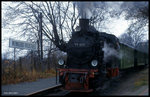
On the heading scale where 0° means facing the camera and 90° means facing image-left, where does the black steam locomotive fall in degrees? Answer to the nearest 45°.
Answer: approximately 45°
